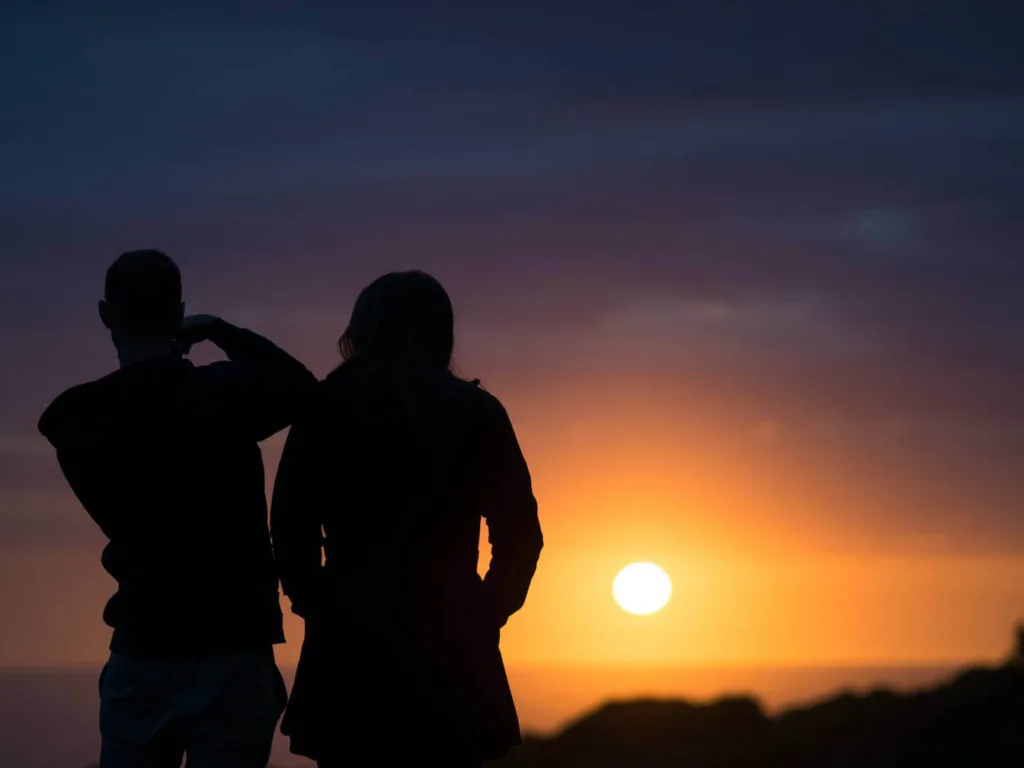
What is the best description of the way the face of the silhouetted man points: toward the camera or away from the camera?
away from the camera

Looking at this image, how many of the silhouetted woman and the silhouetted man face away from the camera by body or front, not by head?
2

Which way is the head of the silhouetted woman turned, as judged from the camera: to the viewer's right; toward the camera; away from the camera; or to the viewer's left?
away from the camera

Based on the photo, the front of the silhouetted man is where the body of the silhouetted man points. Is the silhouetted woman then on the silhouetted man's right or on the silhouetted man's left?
on the silhouetted man's right

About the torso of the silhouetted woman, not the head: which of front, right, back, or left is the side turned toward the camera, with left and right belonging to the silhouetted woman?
back

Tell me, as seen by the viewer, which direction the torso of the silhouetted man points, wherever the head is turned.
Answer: away from the camera

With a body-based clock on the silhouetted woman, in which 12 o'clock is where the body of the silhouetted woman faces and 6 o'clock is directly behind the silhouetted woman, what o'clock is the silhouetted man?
The silhouetted man is roughly at 8 o'clock from the silhouetted woman.
